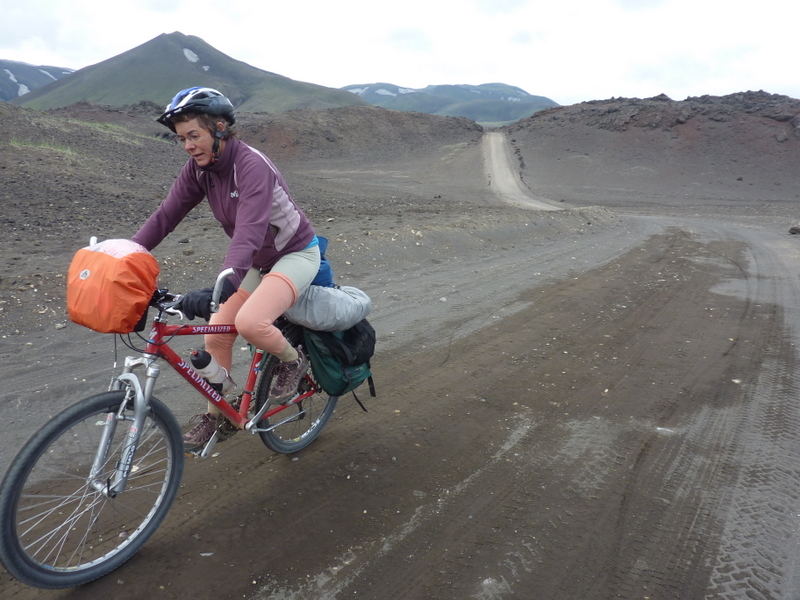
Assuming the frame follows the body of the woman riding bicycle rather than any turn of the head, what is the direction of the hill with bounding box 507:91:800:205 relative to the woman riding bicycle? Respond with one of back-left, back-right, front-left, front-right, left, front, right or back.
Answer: back

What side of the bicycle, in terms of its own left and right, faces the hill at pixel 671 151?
back

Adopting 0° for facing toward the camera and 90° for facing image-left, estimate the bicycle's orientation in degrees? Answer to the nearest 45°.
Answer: approximately 45°

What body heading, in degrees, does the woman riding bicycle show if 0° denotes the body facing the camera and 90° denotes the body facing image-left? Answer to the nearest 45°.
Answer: approximately 45°
